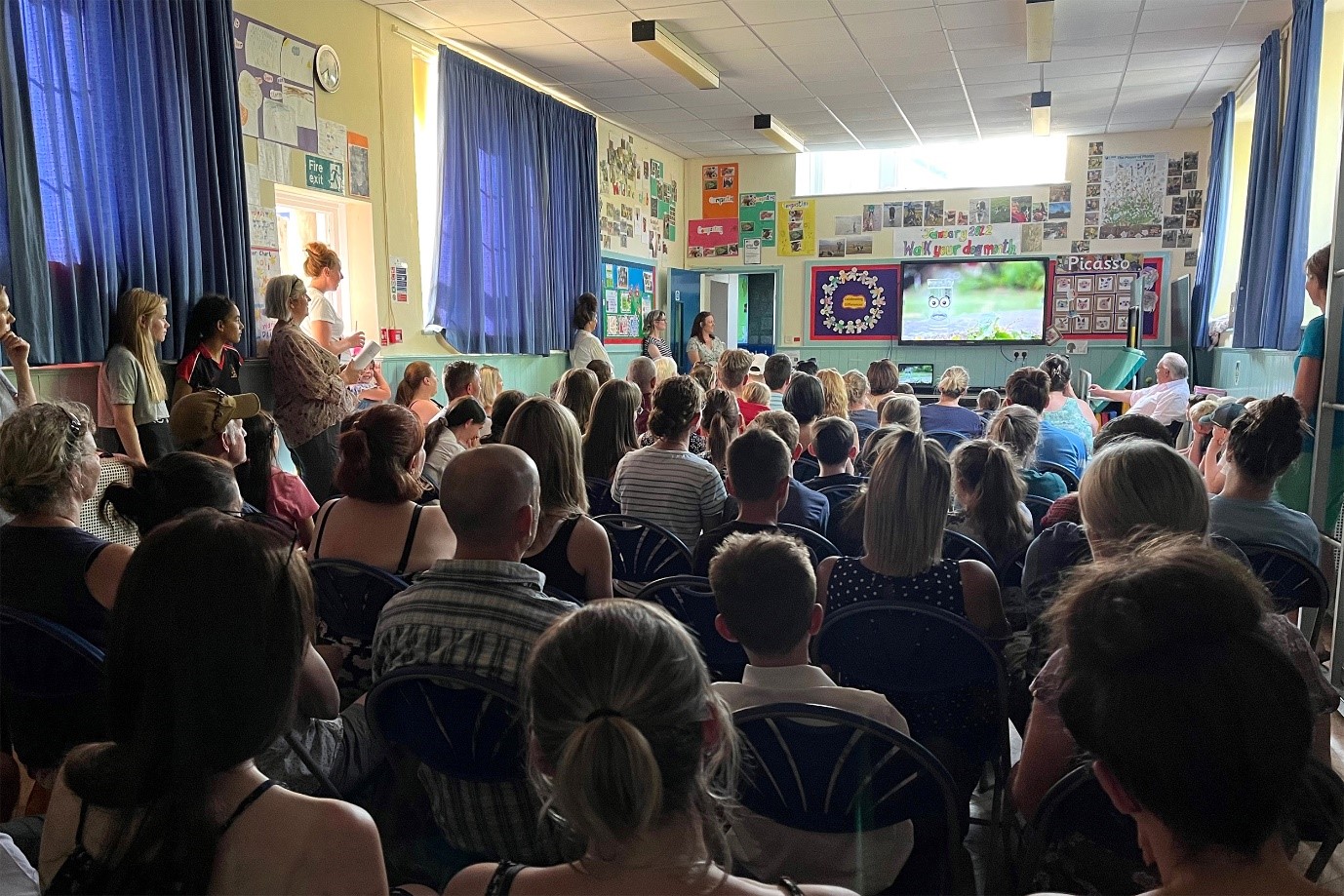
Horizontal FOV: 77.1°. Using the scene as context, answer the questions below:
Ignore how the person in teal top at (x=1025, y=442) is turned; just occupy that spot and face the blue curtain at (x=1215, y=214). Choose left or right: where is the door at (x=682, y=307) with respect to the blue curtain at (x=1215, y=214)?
left

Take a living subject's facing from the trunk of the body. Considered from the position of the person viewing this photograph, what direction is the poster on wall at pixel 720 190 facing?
facing the viewer

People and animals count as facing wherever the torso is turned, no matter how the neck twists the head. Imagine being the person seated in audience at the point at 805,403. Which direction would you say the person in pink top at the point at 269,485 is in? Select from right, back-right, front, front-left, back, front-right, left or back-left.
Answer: back-left

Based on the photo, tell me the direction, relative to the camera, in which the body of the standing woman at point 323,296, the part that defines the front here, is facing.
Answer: to the viewer's right

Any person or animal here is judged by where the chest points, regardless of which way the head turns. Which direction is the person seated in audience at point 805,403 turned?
away from the camera

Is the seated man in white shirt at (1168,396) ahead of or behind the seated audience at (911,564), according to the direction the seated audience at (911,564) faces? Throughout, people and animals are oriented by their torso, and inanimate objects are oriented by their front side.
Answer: ahead

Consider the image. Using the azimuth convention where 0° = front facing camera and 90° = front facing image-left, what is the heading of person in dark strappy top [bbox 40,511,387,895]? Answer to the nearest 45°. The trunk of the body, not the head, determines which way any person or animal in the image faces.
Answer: approximately 225°

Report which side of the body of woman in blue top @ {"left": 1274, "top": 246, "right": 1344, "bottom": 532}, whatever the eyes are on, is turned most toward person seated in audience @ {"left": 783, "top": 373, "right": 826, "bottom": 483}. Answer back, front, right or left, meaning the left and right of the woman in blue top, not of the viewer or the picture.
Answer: front

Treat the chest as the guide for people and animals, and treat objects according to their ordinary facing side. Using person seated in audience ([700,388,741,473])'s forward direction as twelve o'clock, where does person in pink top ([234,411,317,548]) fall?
person in pink top ([234,411,317,548]) is roughly at 8 o'clock from person seated in audience ([700,388,741,473]).

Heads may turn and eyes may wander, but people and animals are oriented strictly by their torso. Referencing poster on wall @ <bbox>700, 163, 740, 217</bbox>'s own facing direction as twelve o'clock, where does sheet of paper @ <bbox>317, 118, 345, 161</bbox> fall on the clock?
The sheet of paper is roughly at 1 o'clock from the poster on wall.

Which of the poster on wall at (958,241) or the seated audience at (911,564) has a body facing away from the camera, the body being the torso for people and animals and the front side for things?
the seated audience

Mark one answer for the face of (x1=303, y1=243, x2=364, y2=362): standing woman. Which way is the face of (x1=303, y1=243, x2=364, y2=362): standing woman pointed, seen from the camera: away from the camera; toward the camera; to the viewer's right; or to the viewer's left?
to the viewer's right

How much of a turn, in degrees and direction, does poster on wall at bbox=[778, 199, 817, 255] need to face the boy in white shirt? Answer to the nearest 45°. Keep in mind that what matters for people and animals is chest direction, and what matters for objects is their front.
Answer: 0° — it already faces them

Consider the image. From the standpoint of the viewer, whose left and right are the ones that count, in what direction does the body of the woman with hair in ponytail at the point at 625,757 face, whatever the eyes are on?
facing away from the viewer

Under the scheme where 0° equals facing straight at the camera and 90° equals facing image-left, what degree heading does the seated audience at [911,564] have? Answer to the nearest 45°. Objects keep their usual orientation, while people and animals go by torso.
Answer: approximately 180°

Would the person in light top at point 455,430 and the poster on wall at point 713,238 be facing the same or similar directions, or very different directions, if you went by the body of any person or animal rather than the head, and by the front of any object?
very different directions
